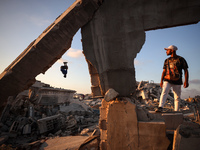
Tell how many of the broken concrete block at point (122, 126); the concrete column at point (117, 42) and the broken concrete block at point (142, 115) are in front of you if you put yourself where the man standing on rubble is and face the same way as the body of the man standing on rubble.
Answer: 3

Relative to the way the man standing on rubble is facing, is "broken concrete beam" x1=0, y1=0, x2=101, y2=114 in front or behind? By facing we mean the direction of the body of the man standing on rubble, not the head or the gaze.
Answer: in front

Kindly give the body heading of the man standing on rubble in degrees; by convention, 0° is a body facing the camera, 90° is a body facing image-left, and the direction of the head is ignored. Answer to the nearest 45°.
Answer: approximately 45°

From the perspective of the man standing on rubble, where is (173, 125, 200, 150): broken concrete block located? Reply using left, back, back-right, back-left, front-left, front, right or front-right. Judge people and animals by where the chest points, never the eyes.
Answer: front-left

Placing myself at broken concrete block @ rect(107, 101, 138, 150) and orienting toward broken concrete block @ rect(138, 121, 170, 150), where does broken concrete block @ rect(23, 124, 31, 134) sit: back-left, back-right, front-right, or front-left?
back-left

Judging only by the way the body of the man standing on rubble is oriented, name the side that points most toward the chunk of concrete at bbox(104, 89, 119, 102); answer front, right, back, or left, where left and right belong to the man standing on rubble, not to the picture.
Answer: front

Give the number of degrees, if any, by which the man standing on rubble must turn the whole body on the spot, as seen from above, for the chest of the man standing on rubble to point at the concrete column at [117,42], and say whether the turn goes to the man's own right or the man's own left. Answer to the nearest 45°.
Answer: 0° — they already face it

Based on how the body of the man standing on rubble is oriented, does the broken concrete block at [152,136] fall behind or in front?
in front
